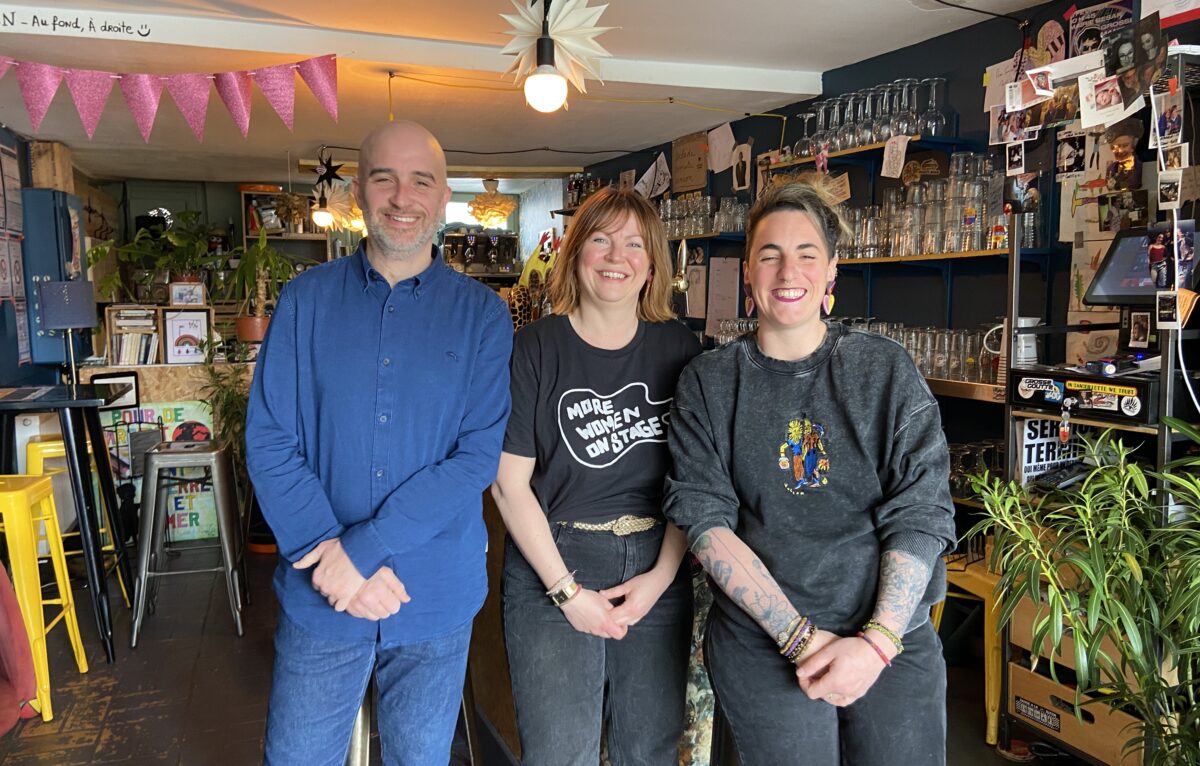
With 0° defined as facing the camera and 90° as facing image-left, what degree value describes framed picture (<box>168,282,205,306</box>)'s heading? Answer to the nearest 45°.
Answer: approximately 0°

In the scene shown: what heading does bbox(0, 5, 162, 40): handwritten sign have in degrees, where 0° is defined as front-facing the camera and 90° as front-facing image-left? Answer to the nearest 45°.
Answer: approximately 0°

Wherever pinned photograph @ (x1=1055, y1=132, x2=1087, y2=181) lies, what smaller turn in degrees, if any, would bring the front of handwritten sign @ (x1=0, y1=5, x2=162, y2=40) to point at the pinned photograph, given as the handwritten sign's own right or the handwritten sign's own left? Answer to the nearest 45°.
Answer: approximately 45° to the handwritten sign's own left

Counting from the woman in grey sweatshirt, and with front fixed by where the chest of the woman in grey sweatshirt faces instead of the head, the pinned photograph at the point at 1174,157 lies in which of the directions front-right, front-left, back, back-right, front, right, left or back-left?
back-left

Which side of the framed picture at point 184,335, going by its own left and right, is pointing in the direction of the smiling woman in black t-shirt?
front

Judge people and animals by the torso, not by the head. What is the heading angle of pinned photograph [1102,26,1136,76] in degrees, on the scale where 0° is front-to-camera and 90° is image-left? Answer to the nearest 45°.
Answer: approximately 45°

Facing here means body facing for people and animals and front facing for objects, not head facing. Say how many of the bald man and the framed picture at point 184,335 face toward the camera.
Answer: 2

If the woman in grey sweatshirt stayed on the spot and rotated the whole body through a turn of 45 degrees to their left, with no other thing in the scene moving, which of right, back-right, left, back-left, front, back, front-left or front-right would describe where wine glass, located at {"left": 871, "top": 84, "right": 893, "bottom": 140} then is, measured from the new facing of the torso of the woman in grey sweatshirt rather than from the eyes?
back-left
